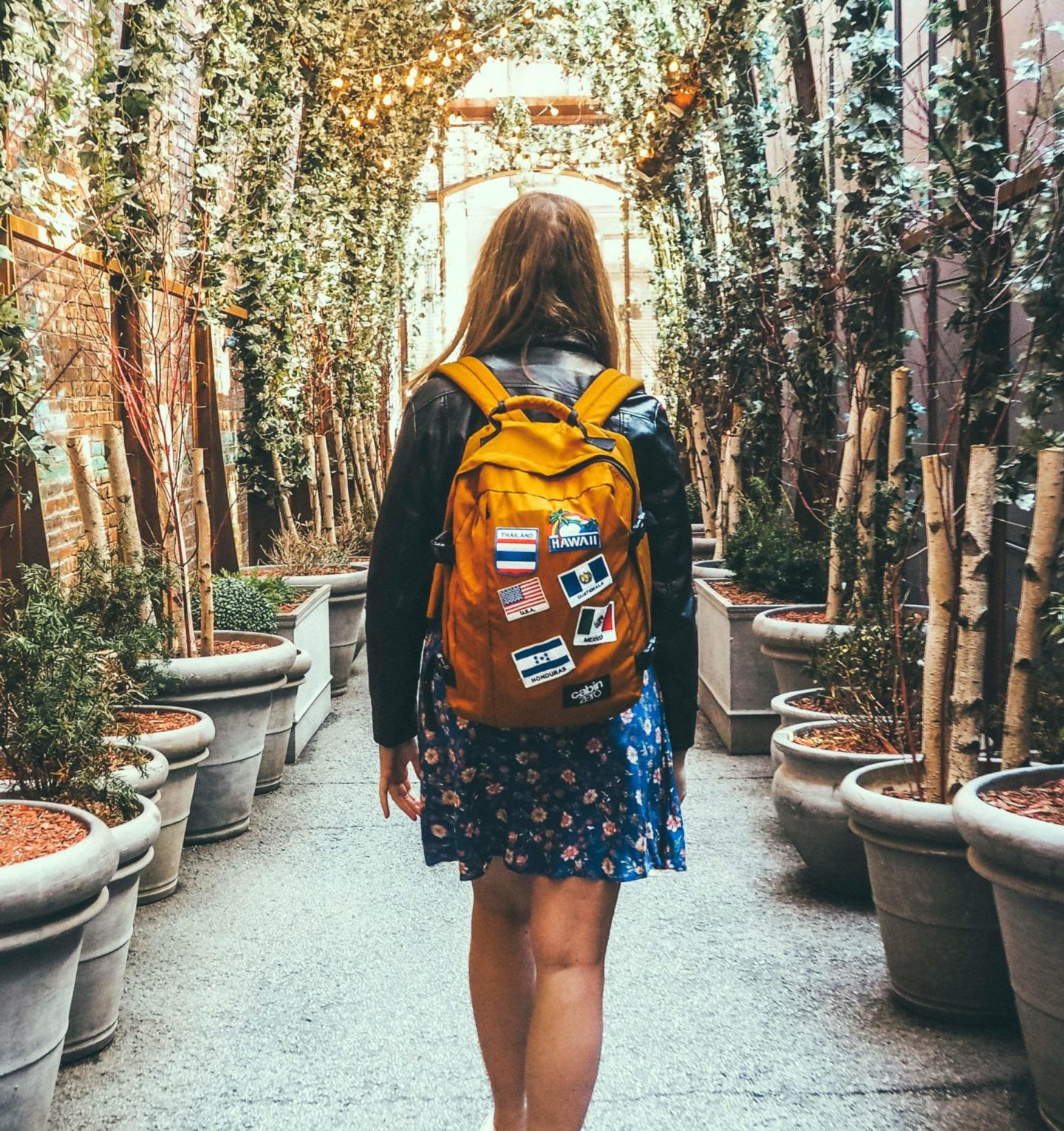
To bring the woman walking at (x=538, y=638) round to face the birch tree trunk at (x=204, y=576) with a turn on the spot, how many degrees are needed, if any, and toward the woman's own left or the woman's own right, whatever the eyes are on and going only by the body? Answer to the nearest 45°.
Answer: approximately 45° to the woman's own left

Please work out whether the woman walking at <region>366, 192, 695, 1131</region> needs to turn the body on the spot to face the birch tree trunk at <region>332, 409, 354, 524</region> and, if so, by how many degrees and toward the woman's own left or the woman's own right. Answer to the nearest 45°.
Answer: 0° — they already face it

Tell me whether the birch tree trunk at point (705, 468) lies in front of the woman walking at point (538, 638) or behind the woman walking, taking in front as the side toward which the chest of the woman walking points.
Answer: in front

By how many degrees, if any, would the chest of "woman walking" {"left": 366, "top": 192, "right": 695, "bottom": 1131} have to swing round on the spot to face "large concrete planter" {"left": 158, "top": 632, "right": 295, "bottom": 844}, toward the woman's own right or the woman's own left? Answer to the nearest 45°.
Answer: approximately 45° to the woman's own left

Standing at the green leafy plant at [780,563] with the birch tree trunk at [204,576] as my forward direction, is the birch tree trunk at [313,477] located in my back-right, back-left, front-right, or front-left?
front-right

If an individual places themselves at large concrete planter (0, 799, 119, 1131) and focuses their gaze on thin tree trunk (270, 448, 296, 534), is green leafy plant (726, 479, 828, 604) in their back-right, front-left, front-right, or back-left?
front-right

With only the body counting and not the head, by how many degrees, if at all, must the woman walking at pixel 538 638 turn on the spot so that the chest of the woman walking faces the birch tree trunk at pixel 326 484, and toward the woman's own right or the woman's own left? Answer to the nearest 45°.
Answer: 0° — they already face it

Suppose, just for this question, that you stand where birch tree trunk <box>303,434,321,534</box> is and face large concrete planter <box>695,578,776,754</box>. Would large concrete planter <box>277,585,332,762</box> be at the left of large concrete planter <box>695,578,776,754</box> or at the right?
right

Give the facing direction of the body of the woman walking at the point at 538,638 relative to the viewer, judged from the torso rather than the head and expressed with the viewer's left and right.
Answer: facing away from the viewer

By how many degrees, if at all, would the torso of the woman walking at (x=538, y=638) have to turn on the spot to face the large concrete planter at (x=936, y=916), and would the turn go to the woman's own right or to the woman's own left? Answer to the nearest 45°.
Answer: approximately 45° to the woman's own right

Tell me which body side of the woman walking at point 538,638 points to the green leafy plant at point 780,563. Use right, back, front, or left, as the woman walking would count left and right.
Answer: front

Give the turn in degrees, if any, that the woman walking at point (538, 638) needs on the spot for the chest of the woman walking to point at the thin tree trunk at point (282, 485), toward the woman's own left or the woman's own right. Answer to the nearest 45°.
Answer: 0° — they already face it
